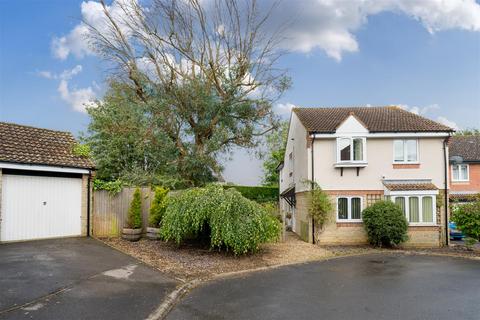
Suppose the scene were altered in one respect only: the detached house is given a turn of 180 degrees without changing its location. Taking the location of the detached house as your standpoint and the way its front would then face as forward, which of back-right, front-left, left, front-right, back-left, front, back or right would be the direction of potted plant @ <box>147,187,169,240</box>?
back-left

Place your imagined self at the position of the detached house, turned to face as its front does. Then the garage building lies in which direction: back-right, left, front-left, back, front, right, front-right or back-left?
front-right

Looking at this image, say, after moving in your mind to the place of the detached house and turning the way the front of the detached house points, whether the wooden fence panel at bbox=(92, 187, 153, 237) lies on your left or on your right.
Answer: on your right

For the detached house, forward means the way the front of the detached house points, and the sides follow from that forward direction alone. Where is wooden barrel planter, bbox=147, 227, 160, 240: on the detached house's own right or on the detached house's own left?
on the detached house's own right

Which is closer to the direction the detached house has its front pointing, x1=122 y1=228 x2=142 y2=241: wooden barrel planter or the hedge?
the wooden barrel planter

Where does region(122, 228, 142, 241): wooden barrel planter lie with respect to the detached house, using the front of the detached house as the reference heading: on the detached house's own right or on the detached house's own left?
on the detached house's own right

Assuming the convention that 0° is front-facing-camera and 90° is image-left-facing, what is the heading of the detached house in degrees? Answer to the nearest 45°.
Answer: approximately 0°

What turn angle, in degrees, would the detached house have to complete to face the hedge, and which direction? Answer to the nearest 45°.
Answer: approximately 135° to its right

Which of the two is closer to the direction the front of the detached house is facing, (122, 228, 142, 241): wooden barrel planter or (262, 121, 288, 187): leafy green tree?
the wooden barrel planter

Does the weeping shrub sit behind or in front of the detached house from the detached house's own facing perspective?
in front

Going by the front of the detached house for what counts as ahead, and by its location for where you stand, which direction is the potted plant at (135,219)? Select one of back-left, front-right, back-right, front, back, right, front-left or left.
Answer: front-right
